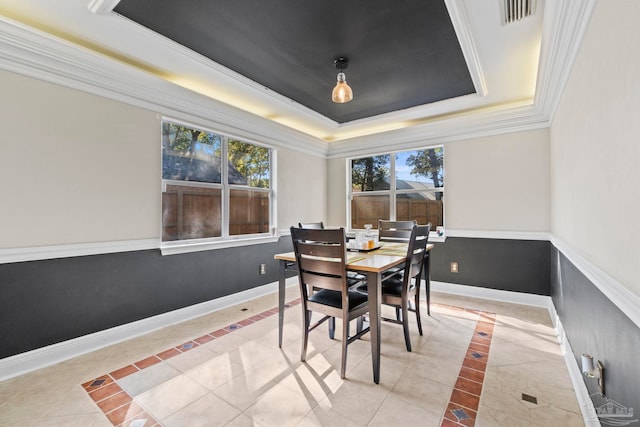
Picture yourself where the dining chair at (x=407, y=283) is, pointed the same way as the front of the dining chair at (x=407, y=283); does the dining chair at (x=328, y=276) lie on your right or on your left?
on your left

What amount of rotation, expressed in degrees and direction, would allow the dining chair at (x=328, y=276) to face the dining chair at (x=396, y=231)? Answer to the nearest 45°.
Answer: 0° — it already faces it

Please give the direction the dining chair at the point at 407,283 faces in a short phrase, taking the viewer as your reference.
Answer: facing away from the viewer and to the left of the viewer

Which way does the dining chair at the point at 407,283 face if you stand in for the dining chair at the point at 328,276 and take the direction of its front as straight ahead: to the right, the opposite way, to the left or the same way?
to the left

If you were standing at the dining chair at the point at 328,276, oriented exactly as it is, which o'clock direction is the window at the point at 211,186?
The window is roughly at 9 o'clock from the dining chair.

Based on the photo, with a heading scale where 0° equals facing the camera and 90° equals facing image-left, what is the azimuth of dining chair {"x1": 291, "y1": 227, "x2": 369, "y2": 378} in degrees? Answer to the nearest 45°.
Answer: approximately 225°
